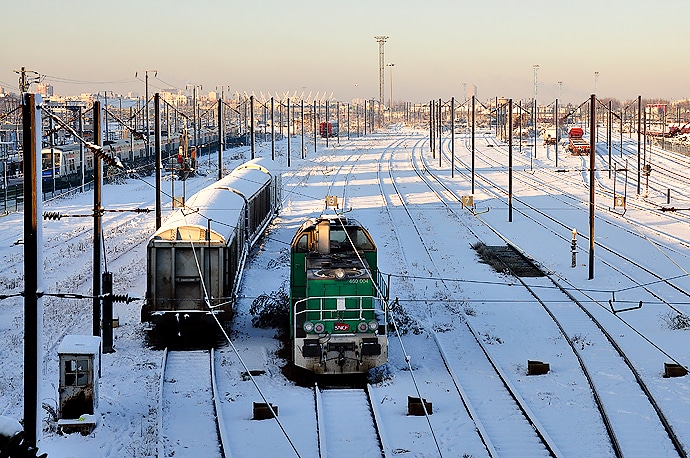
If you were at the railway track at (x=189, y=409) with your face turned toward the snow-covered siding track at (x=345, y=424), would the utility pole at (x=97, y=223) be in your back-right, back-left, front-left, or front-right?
back-left

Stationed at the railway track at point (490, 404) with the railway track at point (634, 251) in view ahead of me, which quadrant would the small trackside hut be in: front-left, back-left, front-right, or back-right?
back-left

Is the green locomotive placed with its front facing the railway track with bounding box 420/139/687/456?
no

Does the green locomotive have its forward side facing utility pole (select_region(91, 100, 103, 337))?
no

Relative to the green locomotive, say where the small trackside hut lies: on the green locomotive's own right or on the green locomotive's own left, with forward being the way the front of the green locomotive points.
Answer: on the green locomotive's own right

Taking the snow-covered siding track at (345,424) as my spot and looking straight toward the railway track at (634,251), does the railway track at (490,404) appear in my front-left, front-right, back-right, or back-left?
front-right

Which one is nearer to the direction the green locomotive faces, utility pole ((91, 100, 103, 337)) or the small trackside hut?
the small trackside hut

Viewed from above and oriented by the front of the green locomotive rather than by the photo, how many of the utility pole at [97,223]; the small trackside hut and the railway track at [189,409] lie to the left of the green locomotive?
0

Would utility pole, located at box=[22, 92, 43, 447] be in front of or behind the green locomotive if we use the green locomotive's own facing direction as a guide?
in front

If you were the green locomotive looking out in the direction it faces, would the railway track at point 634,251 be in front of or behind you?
behind

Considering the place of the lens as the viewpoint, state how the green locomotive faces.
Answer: facing the viewer

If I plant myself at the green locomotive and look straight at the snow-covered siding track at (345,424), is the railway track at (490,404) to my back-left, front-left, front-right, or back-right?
front-left

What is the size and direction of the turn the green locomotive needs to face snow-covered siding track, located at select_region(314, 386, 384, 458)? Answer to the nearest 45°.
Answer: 0° — it already faces it
